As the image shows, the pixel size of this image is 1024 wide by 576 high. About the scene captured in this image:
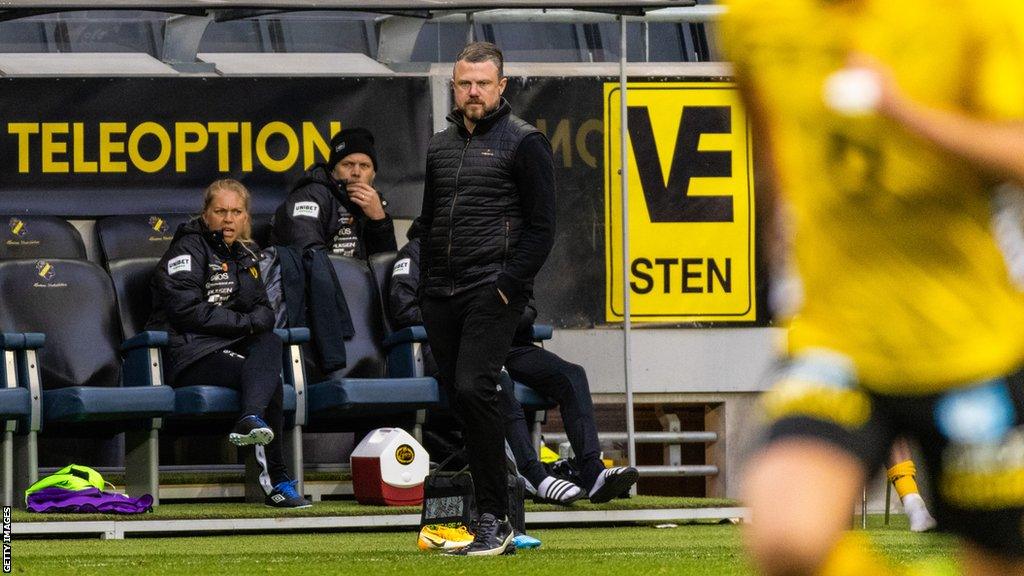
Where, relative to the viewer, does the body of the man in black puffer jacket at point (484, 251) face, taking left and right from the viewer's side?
facing the viewer and to the left of the viewer

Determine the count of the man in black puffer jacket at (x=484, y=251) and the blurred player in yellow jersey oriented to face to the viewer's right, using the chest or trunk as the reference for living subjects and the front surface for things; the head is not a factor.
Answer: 0

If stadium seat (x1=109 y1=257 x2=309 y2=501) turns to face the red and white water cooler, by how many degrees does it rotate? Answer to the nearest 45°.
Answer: approximately 45° to its left

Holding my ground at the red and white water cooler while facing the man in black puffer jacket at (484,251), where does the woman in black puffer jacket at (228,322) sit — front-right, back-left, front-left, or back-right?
back-right

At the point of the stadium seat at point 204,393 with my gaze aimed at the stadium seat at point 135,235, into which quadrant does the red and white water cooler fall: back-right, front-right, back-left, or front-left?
back-right

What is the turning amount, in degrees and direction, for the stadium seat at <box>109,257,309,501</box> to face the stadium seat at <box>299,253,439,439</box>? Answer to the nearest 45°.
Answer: approximately 45° to its left

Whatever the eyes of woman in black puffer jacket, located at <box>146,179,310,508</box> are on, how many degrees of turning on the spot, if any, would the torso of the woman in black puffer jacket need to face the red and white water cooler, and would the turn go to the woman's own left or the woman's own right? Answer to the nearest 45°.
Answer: approximately 45° to the woman's own left

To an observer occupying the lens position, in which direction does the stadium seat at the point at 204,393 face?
facing the viewer and to the right of the viewer

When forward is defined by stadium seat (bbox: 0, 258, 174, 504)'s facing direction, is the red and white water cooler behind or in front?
in front
